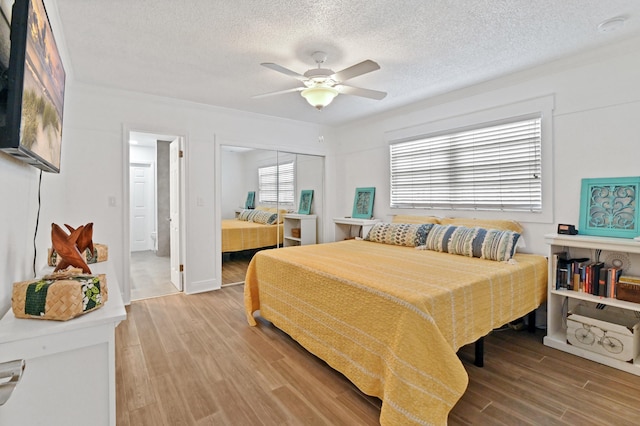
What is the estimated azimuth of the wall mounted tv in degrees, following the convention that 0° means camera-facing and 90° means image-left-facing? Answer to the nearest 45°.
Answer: approximately 270°

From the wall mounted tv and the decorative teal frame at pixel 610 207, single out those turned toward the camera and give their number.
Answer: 1

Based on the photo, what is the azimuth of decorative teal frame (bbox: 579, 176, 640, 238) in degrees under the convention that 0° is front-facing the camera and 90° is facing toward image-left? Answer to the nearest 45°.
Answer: approximately 0°

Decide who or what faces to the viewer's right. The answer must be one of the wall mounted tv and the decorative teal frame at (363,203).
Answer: the wall mounted tv
